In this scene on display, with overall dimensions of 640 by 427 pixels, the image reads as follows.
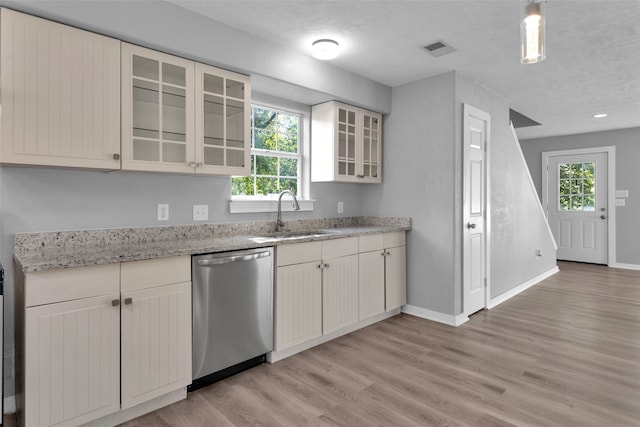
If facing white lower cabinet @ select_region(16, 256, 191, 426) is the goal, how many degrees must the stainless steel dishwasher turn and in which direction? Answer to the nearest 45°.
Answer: approximately 90° to its right

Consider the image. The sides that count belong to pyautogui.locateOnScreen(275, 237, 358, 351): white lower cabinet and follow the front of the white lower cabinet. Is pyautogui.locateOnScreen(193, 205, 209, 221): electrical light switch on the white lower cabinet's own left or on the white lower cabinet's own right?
on the white lower cabinet's own right

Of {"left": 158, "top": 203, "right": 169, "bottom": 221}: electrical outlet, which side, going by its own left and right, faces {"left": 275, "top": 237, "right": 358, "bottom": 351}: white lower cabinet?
left

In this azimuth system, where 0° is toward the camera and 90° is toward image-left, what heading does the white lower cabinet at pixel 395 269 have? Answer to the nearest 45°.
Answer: approximately 315°

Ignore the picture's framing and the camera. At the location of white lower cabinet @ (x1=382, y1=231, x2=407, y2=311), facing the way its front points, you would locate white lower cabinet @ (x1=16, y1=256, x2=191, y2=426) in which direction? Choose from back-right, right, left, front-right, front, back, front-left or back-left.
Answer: right

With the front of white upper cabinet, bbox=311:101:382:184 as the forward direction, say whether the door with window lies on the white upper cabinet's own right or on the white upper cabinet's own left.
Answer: on the white upper cabinet's own left

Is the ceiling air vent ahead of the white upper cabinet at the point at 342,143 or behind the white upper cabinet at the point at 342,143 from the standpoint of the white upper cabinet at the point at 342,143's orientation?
ahead

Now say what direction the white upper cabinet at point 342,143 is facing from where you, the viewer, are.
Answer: facing the viewer and to the right of the viewer

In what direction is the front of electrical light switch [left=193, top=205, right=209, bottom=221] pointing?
toward the camera

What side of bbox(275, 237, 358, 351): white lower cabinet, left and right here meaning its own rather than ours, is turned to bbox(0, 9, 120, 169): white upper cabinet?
right

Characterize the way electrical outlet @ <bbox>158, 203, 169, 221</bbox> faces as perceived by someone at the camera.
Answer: facing the viewer

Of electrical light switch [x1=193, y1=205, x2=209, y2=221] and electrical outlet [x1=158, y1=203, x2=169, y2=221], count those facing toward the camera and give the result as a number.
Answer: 2
